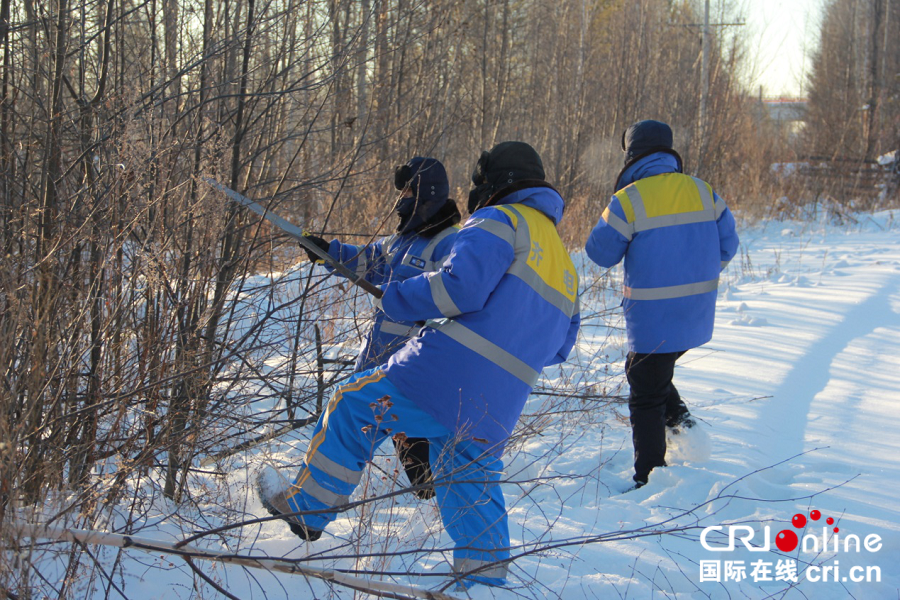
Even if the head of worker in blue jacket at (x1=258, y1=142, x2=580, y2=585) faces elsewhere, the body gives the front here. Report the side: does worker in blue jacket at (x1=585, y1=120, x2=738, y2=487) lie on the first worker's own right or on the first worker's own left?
on the first worker's own right

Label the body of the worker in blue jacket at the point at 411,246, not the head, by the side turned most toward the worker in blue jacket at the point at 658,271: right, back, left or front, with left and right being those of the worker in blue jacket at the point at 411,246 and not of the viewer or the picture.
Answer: back

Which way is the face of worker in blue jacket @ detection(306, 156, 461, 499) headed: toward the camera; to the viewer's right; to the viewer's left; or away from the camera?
to the viewer's left

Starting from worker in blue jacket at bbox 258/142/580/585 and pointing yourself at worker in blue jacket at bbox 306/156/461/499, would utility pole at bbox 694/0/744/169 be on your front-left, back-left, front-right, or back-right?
front-right

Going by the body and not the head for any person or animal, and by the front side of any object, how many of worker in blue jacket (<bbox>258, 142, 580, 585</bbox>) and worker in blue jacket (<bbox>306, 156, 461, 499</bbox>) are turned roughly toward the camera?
0

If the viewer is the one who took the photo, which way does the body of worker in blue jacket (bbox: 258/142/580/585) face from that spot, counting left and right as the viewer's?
facing away from the viewer and to the left of the viewer

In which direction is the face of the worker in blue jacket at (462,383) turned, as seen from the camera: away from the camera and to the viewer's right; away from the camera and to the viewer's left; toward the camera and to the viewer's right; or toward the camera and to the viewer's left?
away from the camera and to the viewer's left

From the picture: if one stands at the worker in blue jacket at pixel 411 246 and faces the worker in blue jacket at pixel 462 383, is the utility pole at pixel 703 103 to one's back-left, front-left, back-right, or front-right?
back-left

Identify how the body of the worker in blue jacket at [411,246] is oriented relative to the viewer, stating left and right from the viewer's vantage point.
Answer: facing to the left of the viewer

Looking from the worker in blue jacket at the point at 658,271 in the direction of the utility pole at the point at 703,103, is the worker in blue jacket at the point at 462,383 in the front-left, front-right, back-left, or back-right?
back-left

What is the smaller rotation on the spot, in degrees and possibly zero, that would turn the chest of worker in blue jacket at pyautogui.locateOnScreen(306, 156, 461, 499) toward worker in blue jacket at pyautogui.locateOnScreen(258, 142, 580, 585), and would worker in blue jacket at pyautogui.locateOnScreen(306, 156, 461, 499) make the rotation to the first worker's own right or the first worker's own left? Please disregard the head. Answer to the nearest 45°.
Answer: approximately 90° to the first worker's own left

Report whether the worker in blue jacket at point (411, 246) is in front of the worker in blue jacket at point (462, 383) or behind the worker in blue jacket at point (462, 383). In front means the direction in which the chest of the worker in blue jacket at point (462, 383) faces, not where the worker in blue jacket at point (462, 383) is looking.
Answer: in front
